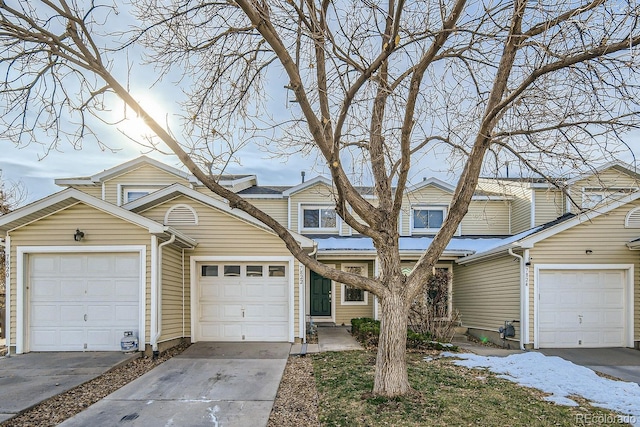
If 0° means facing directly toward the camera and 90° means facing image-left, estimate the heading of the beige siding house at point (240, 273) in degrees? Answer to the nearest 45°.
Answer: approximately 0°

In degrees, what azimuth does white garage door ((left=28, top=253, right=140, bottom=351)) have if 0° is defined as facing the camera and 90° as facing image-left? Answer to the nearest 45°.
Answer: approximately 0°

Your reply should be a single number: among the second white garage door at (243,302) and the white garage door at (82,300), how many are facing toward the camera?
2

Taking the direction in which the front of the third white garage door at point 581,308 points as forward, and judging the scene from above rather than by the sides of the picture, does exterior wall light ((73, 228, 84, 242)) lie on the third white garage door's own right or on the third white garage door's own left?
on the third white garage door's own right

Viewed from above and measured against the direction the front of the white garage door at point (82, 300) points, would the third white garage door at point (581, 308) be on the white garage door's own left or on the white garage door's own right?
on the white garage door's own left

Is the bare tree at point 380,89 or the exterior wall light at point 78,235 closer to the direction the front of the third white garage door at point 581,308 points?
the bare tree

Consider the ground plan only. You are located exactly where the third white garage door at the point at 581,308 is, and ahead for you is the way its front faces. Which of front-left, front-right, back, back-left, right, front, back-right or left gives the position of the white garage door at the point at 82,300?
front-right

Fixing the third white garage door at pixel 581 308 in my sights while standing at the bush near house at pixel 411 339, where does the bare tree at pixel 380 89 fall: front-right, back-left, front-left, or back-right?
back-right

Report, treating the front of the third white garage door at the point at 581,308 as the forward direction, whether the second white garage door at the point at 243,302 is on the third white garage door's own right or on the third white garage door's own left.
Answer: on the third white garage door's own right
